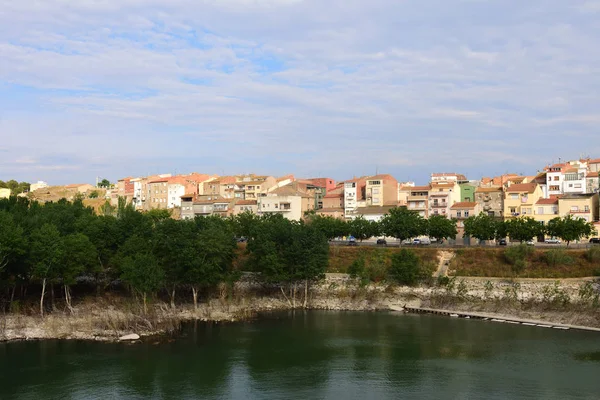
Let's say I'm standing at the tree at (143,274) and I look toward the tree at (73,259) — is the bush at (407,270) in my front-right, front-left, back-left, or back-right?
back-right

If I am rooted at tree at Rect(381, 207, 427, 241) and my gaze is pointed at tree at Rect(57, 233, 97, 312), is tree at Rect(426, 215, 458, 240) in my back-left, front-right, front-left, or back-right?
back-left

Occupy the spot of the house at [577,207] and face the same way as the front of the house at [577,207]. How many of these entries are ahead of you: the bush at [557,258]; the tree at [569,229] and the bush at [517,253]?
3

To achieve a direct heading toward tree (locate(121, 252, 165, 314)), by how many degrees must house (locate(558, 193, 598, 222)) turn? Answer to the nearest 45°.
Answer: approximately 45° to its right

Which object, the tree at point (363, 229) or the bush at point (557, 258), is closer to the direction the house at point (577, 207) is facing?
the bush

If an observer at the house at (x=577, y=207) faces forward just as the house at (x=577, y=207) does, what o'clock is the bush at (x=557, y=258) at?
The bush is roughly at 12 o'clock from the house.

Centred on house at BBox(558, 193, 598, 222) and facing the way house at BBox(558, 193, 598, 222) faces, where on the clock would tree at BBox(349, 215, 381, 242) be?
The tree is roughly at 2 o'clock from the house.

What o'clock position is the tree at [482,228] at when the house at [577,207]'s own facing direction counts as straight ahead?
The tree is roughly at 1 o'clock from the house.

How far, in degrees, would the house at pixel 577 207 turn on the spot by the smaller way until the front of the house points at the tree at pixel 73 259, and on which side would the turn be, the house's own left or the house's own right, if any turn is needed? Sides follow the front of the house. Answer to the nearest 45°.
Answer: approximately 45° to the house's own right

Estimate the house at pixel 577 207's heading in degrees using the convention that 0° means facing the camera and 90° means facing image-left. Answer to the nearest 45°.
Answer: approximately 0°

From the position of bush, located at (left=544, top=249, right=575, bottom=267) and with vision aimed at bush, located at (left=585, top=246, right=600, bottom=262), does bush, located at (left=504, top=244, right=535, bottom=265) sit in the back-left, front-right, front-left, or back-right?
back-left

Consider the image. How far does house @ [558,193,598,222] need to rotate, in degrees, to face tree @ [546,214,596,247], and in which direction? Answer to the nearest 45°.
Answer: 0° — it already faces it
